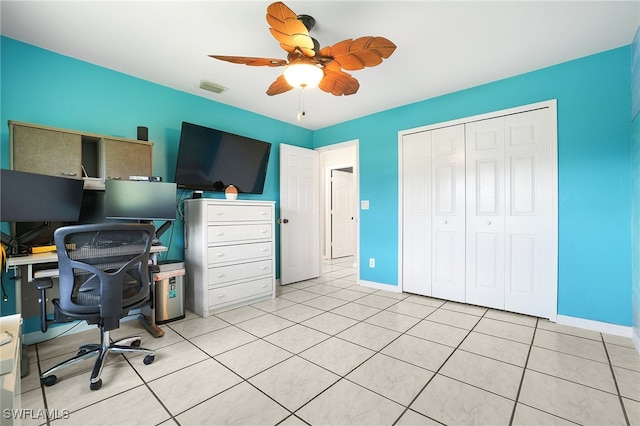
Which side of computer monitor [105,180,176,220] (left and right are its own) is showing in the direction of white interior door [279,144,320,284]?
left

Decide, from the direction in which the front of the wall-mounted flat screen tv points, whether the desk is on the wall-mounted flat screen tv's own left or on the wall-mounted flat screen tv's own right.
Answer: on the wall-mounted flat screen tv's own right

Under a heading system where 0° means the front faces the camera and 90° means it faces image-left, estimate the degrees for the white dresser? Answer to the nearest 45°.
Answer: approximately 315°

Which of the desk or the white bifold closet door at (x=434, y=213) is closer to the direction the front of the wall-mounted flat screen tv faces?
the white bifold closet door

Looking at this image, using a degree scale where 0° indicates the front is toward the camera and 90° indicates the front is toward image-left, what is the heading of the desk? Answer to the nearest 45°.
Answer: approximately 0°

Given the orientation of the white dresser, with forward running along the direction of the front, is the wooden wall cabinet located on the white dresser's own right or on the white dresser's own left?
on the white dresser's own right

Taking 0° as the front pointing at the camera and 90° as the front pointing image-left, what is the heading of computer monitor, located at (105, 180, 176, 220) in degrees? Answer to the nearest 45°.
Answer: approximately 0°

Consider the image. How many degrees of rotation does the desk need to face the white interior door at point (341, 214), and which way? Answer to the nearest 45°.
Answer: approximately 90° to its left

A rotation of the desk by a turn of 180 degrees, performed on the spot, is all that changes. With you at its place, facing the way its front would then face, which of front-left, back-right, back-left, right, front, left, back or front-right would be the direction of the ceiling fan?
back-right
